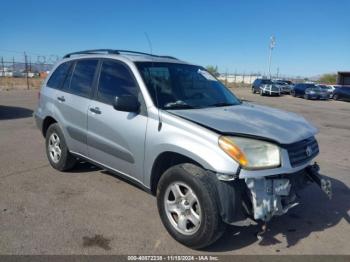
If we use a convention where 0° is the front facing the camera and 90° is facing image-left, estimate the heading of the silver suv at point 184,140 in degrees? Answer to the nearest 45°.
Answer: approximately 315°

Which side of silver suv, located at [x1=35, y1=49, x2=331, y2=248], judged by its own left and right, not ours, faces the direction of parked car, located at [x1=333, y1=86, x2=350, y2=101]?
left

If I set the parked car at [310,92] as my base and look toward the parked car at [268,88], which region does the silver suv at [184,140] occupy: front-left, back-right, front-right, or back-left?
back-left

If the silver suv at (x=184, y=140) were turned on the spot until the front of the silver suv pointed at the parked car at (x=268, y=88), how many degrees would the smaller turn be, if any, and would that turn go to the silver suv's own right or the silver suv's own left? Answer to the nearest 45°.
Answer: approximately 135° to the silver suv's own left

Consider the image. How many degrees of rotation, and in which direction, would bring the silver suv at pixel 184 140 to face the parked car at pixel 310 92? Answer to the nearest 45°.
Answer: approximately 135° to its left
